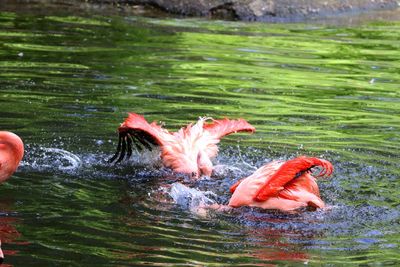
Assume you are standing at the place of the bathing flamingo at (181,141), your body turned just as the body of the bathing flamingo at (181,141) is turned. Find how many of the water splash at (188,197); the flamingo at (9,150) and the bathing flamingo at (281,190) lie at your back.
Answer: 0

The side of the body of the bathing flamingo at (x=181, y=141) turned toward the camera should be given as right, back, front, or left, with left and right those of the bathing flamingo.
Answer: front

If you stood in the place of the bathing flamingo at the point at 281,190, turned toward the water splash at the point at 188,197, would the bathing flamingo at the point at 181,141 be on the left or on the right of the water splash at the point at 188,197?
right
